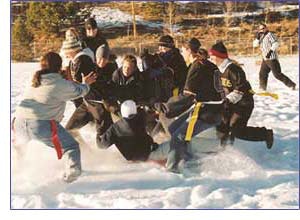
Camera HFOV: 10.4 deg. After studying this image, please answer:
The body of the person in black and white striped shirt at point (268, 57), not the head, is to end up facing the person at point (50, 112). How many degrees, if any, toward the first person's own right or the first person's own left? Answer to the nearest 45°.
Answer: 0° — they already face them

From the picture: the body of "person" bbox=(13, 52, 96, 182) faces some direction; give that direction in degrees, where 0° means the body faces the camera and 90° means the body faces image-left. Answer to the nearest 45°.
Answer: approximately 225°

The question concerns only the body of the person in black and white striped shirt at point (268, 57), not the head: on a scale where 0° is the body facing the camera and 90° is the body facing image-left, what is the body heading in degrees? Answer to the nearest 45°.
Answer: approximately 45°

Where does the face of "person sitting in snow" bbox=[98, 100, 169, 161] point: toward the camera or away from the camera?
away from the camera

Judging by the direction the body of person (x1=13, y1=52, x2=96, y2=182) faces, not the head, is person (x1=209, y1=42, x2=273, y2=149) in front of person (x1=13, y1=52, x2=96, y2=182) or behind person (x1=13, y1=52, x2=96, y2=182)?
in front

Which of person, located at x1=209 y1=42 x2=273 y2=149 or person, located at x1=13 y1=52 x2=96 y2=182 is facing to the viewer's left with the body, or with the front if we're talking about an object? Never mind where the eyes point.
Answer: person, located at x1=209 y1=42 x2=273 y2=149

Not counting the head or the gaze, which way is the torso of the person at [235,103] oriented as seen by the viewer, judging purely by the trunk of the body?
to the viewer's left

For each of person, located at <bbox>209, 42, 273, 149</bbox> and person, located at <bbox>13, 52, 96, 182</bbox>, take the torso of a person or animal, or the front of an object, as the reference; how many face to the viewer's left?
1
